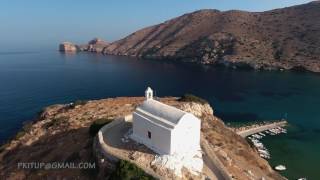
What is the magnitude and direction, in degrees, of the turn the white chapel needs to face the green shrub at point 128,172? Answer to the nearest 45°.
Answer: approximately 90° to its left

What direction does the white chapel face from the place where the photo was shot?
facing away from the viewer and to the left of the viewer
